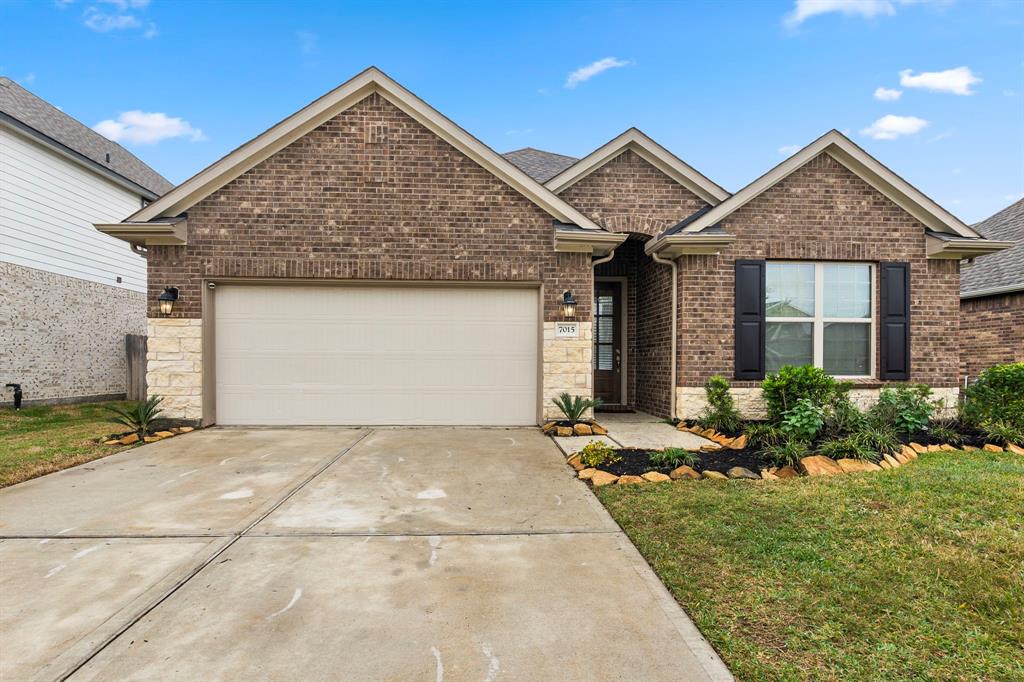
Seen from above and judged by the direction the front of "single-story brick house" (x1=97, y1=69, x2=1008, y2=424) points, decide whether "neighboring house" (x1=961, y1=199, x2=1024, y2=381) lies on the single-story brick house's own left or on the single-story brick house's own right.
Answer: on the single-story brick house's own left

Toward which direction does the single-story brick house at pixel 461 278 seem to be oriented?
toward the camera

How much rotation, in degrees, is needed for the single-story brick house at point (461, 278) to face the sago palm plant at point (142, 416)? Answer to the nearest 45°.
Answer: approximately 90° to its right

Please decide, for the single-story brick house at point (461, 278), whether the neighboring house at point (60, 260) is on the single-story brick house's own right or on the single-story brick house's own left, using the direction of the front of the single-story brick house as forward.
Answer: on the single-story brick house's own right

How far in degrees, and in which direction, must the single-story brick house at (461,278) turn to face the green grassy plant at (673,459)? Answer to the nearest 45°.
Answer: approximately 45° to its left
